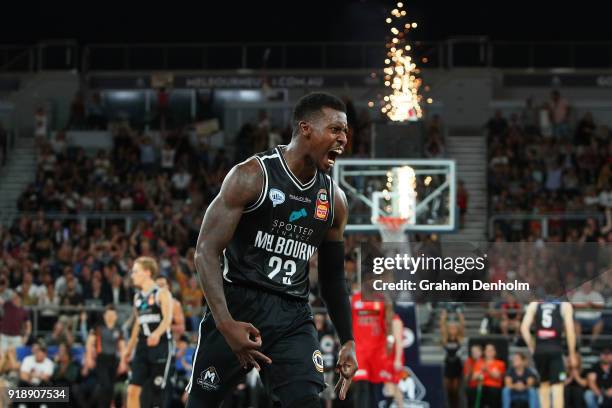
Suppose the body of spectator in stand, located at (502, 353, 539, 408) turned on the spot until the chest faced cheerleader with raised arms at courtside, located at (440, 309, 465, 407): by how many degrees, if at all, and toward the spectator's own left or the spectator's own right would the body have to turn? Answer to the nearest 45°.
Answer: approximately 135° to the spectator's own right

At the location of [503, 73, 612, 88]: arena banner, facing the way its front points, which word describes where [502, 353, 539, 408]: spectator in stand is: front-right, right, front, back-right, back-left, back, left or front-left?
front

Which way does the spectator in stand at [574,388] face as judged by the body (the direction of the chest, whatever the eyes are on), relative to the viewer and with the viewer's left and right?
facing the viewer

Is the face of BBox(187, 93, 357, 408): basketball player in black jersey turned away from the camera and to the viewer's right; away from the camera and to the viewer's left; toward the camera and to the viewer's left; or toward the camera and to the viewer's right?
toward the camera and to the viewer's right

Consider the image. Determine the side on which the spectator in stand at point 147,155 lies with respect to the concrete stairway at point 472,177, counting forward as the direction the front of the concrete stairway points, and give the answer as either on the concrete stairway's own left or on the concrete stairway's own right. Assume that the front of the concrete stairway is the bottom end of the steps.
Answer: on the concrete stairway's own right

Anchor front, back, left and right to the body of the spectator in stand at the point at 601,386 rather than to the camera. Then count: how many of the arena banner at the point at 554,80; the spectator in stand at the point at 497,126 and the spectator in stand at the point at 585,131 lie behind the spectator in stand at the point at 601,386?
3

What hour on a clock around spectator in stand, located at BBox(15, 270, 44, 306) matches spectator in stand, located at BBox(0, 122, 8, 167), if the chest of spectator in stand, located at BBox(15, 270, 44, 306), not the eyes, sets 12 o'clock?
spectator in stand, located at BBox(0, 122, 8, 167) is roughly at 6 o'clock from spectator in stand, located at BBox(15, 270, 44, 306).

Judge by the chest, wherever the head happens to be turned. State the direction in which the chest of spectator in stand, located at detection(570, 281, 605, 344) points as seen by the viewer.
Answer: toward the camera

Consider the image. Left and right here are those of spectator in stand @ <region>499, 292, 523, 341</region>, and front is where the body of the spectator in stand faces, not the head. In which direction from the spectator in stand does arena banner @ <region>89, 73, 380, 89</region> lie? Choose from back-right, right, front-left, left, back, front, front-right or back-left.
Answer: back-right

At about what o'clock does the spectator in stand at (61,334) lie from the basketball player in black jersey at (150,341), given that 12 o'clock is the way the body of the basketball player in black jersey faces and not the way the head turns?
The spectator in stand is roughly at 4 o'clock from the basketball player in black jersey.

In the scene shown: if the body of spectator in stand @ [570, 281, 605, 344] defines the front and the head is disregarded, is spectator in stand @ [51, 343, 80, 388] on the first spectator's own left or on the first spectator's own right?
on the first spectator's own right
